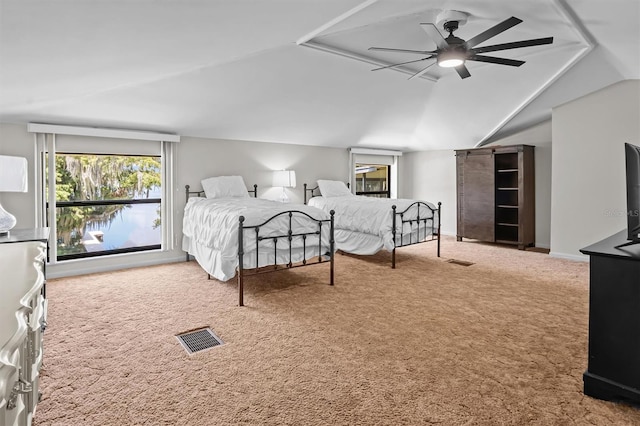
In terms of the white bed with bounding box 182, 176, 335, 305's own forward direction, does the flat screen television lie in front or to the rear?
in front

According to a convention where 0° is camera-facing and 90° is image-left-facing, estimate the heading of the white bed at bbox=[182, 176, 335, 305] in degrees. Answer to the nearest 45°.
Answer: approximately 315°

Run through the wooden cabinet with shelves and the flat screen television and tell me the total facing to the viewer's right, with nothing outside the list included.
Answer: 0

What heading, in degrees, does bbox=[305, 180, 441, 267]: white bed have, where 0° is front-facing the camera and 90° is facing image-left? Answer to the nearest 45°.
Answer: approximately 315°

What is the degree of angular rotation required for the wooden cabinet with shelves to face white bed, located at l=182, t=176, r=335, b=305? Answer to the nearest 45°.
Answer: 0° — it already faces it

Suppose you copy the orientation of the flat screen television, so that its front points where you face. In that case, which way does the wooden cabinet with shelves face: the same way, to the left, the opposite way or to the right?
to the left

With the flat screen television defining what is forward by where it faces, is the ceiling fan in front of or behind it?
in front

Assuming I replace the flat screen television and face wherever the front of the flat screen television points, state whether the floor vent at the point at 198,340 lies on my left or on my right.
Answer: on my left

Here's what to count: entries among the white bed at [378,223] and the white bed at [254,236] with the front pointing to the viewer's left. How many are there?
0

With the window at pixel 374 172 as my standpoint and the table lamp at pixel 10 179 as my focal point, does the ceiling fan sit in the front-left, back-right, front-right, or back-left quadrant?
front-left

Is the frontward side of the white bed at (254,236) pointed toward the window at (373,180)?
no

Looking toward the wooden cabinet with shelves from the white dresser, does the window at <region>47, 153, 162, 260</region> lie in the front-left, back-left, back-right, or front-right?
front-left

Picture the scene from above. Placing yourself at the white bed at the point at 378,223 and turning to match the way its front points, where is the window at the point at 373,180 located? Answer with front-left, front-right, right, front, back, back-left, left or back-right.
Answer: back-left

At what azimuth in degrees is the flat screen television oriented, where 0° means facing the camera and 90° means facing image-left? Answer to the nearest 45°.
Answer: approximately 135°
